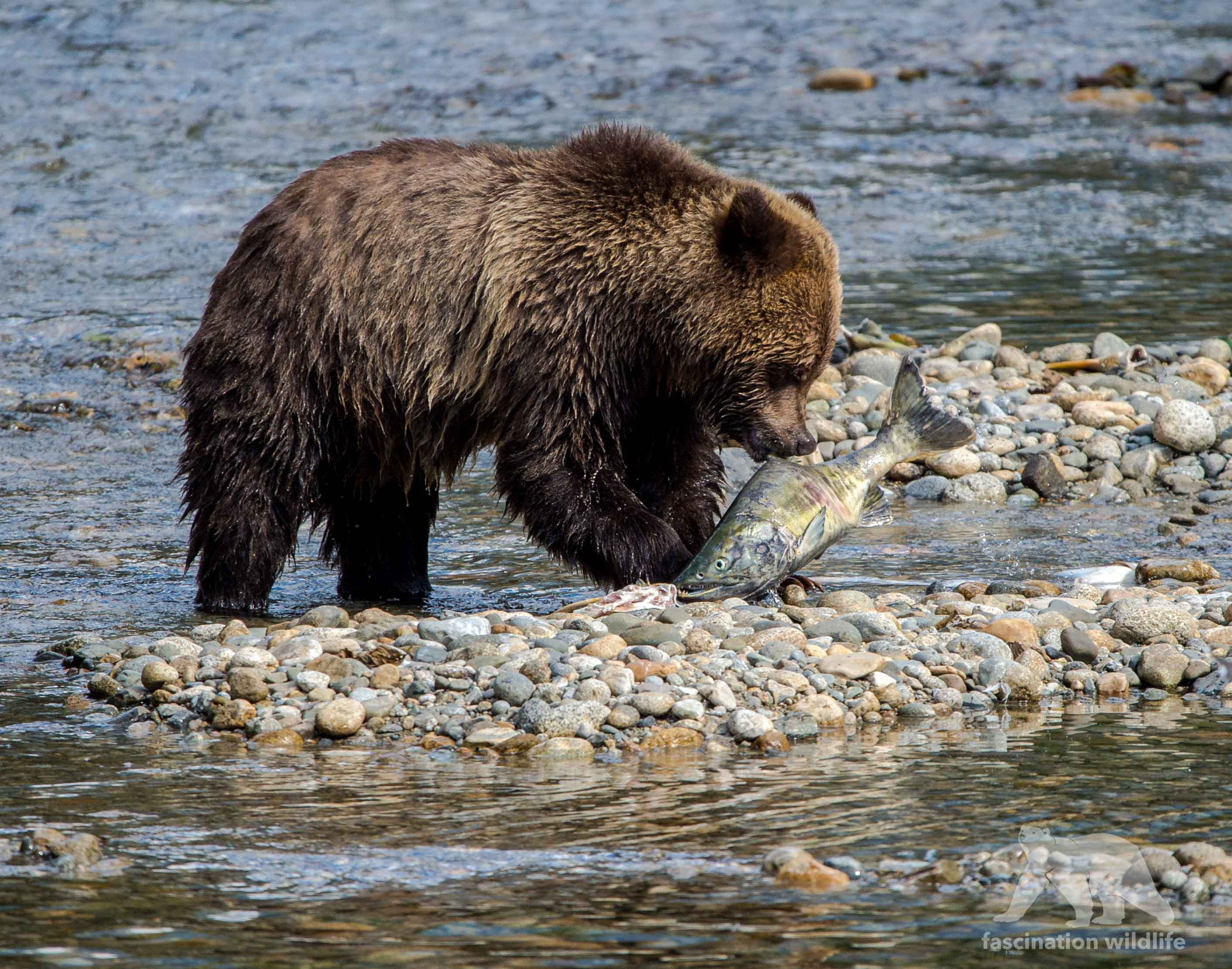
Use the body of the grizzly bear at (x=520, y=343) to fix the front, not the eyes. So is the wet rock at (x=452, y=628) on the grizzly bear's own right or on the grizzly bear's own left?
on the grizzly bear's own right

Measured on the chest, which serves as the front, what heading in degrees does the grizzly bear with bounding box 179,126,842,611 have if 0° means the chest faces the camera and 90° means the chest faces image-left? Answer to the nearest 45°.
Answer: approximately 270°

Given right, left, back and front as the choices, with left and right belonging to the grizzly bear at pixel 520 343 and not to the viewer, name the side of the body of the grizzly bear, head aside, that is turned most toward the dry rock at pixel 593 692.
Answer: right

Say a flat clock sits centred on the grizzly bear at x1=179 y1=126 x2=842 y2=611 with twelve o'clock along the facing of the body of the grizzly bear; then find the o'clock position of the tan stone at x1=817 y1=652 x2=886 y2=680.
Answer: The tan stone is roughly at 2 o'clock from the grizzly bear.

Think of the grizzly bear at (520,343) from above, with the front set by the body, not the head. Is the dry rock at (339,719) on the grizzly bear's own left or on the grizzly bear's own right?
on the grizzly bear's own right

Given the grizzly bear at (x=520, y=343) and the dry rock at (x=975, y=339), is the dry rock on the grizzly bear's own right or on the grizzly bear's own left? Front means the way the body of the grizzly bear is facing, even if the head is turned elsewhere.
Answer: on the grizzly bear's own left

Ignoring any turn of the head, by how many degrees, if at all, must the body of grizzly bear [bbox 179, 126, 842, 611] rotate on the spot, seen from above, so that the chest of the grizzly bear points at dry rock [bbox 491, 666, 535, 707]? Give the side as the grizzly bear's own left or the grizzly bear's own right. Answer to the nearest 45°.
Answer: approximately 90° to the grizzly bear's own right
